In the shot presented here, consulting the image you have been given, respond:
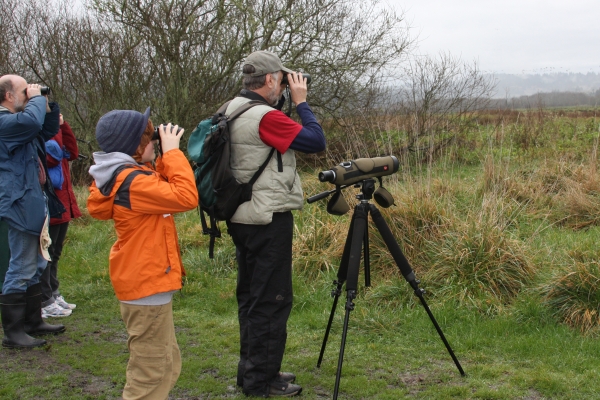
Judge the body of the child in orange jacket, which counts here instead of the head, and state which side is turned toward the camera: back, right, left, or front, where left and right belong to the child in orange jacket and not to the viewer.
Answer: right

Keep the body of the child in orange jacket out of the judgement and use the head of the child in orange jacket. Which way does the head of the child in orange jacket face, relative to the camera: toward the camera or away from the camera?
away from the camera

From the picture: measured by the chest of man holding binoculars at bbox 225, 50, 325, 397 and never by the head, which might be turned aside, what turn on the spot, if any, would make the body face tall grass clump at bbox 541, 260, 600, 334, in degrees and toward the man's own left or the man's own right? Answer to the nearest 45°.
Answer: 0° — they already face it

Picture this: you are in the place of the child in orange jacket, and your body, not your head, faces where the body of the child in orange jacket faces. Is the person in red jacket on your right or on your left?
on your left

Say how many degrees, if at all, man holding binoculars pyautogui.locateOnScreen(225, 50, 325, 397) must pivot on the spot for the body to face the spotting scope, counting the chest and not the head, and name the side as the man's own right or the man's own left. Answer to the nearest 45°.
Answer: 0° — they already face it

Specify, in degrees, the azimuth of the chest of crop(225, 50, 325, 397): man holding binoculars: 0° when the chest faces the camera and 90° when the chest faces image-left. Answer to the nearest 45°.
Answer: approximately 270°
